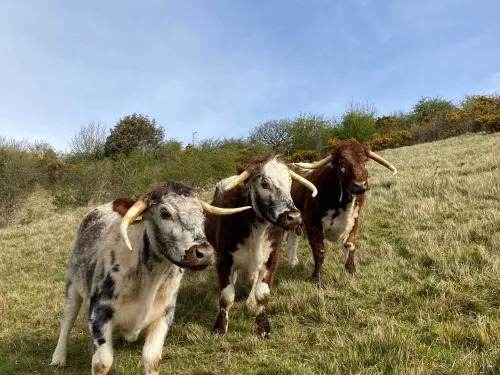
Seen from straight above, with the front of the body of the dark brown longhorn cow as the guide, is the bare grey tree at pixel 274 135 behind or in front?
behind

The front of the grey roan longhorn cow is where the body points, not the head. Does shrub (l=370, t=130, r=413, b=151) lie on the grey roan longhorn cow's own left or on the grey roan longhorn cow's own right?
on the grey roan longhorn cow's own left

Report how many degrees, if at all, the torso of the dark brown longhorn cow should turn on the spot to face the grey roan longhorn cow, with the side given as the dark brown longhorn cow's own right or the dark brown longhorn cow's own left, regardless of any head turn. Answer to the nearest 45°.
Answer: approximately 90° to the dark brown longhorn cow's own right

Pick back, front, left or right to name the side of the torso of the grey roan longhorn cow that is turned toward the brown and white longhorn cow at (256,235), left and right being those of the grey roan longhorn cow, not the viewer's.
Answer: left

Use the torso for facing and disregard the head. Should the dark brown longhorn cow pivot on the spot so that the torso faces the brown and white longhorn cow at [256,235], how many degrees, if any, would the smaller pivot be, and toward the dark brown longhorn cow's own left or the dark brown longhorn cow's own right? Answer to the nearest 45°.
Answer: approximately 90° to the dark brown longhorn cow's own right

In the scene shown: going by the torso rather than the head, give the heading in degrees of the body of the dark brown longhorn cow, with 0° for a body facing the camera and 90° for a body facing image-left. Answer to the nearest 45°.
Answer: approximately 315°

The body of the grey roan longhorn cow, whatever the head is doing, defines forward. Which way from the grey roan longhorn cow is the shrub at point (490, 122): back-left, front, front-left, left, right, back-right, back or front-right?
left

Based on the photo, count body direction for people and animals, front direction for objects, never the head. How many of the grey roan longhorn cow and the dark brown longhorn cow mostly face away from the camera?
0

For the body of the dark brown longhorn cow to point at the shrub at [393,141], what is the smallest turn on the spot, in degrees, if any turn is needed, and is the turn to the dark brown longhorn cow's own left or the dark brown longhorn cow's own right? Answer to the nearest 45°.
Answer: approximately 135° to the dark brown longhorn cow's own left

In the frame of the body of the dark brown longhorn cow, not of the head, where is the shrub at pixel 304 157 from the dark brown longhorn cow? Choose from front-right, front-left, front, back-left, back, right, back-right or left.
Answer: back-left

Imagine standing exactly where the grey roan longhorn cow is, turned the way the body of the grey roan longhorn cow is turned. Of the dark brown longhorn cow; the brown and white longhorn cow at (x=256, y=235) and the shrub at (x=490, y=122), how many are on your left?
3

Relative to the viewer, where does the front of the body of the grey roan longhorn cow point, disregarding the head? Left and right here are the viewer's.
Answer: facing the viewer and to the right of the viewer
